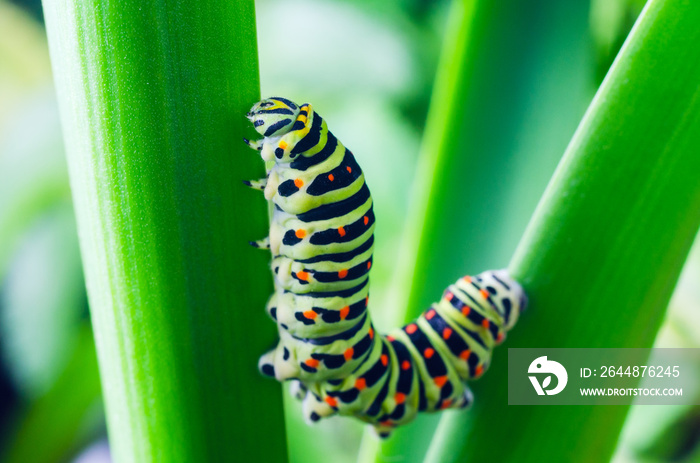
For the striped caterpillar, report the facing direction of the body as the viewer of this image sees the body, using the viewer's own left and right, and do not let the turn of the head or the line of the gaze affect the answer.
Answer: facing to the left of the viewer
